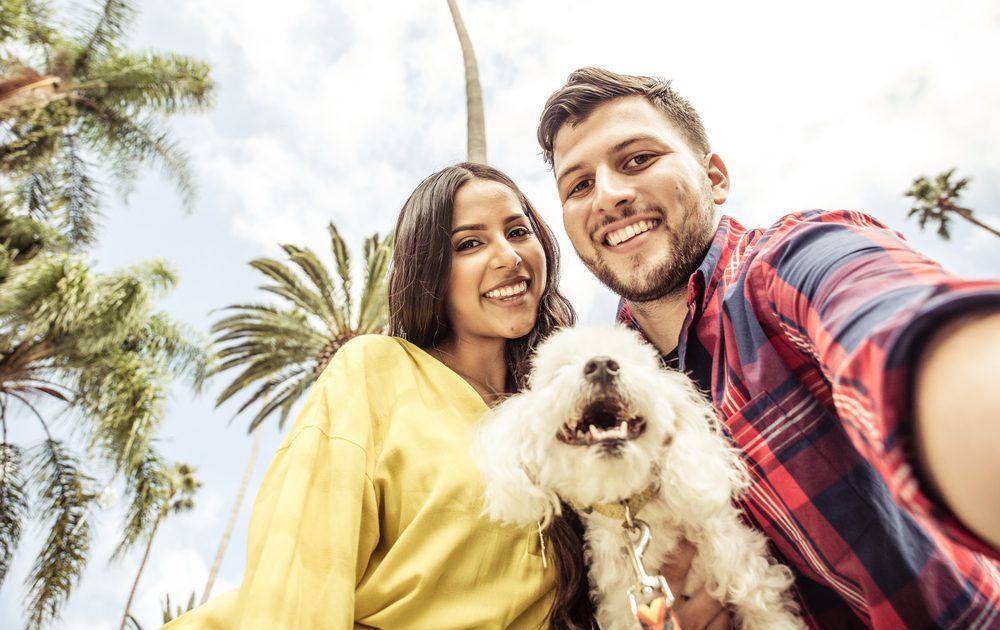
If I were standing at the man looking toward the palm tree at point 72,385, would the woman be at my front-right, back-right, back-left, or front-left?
front-left

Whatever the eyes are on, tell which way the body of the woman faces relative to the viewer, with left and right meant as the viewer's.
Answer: facing the viewer and to the right of the viewer

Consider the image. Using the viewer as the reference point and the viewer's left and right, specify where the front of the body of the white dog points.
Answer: facing the viewer

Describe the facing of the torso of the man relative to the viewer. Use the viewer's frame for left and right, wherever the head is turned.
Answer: facing the viewer and to the left of the viewer

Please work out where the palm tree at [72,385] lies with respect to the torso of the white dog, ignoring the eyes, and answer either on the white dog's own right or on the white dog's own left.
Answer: on the white dog's own right
